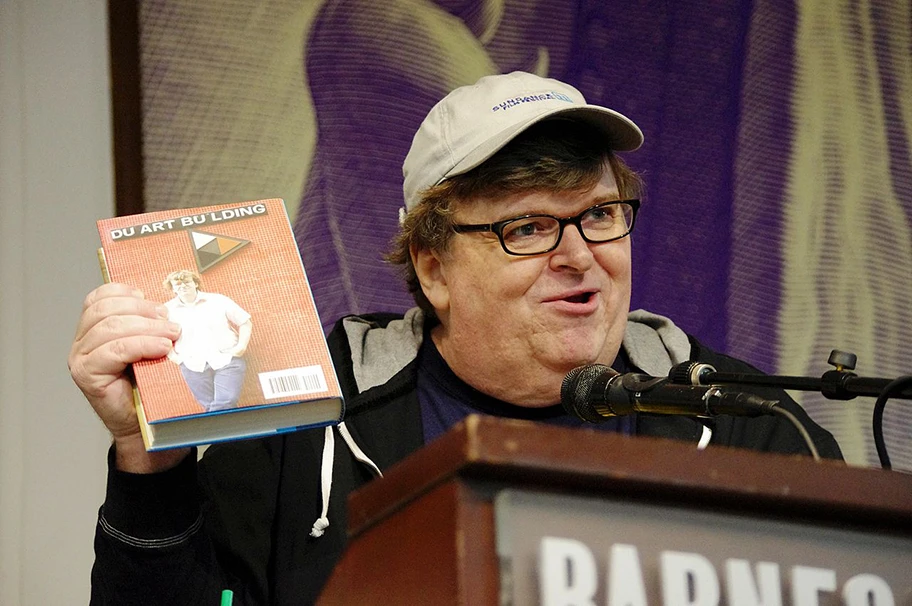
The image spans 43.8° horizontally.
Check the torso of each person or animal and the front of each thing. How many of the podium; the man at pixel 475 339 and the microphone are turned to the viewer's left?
1

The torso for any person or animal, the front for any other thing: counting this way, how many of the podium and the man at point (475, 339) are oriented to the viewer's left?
0

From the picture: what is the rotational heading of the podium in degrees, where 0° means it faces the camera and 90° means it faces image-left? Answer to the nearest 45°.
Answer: approximately 315°

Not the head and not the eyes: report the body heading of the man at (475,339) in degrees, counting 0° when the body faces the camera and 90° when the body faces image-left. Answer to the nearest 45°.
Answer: approximately 315°

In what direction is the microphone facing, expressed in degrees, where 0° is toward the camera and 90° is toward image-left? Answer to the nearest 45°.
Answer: approximately 90°

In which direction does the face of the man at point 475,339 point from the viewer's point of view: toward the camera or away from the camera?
toward the camera

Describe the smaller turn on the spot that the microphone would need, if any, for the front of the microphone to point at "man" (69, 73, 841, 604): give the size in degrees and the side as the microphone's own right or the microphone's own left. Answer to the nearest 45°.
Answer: approximately 45° to the microphone's own right

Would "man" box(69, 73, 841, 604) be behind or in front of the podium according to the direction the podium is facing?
behind

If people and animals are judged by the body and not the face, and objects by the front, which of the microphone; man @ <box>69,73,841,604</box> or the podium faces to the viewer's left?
the microphone

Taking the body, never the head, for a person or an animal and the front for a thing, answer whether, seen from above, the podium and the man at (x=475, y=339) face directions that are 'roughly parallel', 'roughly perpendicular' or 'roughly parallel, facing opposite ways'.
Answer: roughly parallel

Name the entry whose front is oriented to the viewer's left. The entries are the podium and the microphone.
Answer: the microphone

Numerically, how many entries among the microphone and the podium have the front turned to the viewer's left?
1

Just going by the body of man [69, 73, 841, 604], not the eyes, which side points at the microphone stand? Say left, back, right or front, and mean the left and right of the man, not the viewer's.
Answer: front
